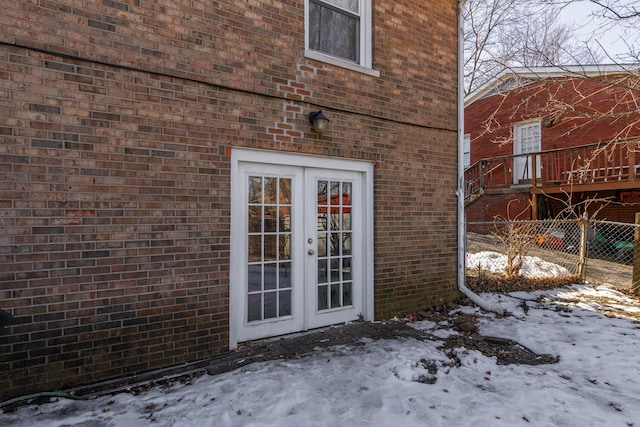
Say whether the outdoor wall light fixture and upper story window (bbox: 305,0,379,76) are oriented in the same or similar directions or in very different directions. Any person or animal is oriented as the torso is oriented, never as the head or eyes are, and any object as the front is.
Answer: same or similar directions

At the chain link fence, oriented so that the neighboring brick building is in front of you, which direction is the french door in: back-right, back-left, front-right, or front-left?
back-left

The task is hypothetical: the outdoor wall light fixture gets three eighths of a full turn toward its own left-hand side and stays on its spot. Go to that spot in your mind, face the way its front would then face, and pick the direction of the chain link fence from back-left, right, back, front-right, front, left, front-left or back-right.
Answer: front-right

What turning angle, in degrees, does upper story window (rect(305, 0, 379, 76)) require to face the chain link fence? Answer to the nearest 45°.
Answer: approximately 90° to its left

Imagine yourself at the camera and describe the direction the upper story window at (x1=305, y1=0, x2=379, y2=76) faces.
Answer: facing the viewer and to the right of the viewer

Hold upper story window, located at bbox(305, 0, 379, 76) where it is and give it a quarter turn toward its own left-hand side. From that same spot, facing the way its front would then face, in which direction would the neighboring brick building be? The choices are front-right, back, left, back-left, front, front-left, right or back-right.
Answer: front

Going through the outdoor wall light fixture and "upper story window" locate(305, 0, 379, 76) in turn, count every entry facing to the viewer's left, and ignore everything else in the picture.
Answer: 0
